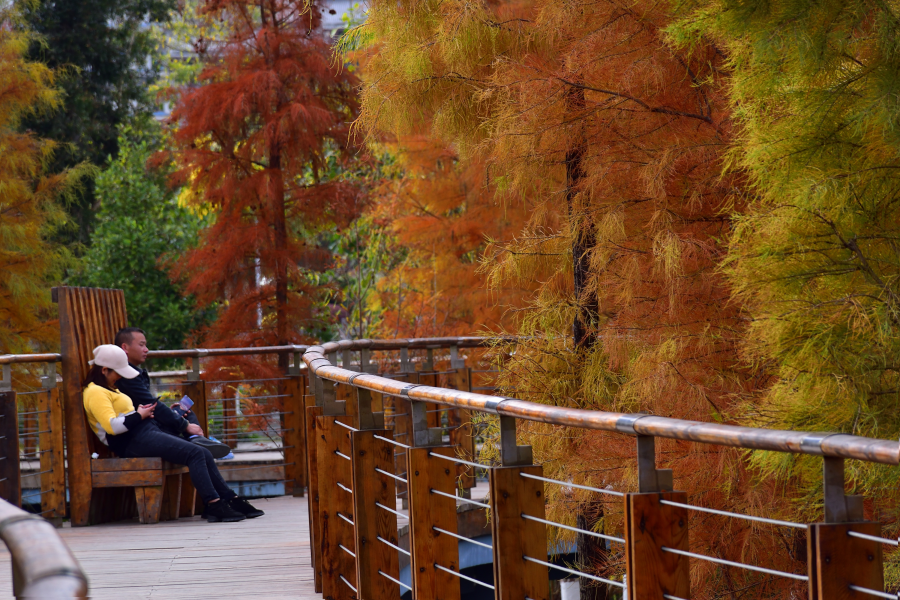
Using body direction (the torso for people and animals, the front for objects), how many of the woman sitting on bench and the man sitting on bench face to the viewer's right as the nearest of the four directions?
2

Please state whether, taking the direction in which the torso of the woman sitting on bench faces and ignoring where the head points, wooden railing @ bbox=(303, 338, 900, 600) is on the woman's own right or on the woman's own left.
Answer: on the woman's own right

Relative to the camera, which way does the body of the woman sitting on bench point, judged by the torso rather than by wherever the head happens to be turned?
to the viewer's right

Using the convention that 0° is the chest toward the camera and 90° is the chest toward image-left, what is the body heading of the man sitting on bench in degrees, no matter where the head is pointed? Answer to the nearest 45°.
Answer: approximately 270°
